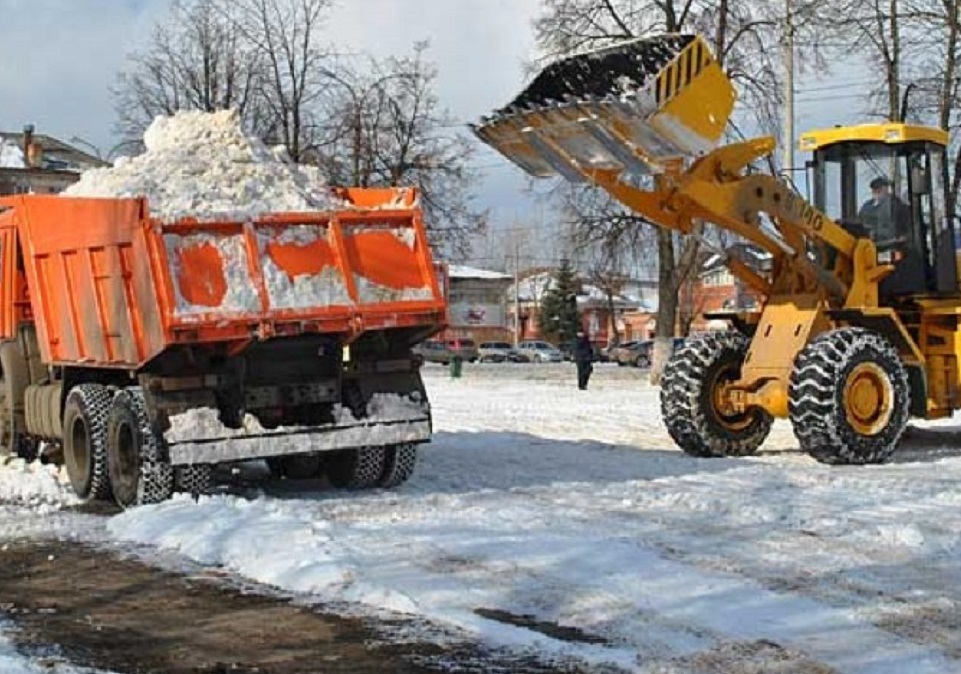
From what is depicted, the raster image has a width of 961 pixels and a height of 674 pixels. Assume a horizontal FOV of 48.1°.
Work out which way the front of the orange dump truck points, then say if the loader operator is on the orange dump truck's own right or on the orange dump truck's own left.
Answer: on the orange dump truck's own right

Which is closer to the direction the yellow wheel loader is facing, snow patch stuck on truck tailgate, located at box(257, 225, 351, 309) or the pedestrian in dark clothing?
the snow patch stuck on truck tailgate

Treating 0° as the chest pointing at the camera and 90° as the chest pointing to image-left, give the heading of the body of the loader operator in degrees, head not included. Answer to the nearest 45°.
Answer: approximately 45°

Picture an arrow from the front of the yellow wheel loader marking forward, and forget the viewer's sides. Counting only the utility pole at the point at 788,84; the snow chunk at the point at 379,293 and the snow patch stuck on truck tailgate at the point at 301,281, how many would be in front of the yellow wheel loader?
2

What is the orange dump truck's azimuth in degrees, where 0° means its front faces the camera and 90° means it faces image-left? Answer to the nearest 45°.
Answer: approximately 135°

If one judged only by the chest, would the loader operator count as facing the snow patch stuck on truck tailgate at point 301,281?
yes

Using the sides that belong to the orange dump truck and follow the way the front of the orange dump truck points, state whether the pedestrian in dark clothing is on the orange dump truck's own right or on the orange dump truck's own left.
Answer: on the orange dump truck's own right

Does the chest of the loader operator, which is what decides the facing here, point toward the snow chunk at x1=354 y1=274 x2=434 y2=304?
yes

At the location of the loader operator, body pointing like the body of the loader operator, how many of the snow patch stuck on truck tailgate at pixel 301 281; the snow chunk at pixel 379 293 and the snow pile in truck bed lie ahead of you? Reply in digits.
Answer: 3

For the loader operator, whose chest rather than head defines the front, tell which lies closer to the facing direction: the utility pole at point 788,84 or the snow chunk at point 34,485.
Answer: the snow chunk

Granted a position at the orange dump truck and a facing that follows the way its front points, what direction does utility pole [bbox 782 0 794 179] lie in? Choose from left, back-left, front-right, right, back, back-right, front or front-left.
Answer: right

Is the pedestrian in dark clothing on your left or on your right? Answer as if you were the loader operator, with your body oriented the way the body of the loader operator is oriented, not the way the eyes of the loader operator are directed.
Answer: on your right

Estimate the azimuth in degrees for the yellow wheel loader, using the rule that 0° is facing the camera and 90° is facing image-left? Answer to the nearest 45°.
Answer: approximately 45°
